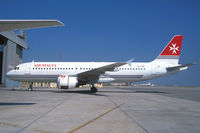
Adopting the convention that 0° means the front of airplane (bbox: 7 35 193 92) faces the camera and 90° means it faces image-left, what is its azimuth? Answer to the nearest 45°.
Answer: approximately 90°
